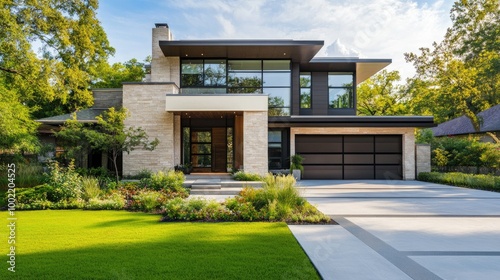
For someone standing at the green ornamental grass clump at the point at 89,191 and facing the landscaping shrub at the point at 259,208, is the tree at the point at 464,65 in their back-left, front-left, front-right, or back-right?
front-left

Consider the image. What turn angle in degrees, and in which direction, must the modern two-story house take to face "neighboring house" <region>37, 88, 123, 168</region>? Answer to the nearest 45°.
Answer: approximately 90° to its right

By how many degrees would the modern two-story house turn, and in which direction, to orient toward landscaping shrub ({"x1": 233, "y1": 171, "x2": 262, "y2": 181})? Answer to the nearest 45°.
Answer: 0° — it already faces it

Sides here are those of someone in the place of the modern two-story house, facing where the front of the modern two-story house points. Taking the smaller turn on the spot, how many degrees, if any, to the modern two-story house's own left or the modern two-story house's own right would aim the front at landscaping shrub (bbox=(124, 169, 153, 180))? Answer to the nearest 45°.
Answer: approximately 45° to the modern two-story house's own right

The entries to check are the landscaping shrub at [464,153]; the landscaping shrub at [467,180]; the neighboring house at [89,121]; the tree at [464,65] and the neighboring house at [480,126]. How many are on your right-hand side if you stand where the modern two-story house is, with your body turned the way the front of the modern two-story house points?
1

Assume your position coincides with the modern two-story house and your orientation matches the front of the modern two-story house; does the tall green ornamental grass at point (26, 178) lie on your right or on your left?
on your right

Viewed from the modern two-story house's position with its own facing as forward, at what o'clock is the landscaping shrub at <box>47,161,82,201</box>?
The landscaping shrub is roughly at 1 o'clock from the modern two-story house.

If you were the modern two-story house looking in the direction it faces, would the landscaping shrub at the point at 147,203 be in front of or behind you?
in front

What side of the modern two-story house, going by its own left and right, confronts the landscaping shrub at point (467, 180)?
left

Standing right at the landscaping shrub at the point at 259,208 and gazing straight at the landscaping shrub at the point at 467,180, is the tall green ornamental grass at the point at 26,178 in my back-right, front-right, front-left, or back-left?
back-left

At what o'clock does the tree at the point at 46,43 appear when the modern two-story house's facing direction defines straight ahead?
The tree is roughly at 2 o'clock from the modern two-story house.

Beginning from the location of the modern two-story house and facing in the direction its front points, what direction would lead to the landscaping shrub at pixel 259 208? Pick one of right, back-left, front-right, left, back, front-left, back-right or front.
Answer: front

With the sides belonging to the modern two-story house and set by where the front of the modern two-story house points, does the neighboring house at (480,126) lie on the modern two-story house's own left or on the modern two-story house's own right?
on the modern two-story house's own left

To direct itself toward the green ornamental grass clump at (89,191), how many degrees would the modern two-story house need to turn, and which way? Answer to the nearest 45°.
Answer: approximately 45° to its right

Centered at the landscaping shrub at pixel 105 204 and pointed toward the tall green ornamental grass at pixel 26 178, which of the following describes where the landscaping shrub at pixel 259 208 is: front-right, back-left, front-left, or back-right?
back-right

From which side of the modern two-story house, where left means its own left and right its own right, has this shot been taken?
front

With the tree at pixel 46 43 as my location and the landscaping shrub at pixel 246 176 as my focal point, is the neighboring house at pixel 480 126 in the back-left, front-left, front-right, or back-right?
front-left
